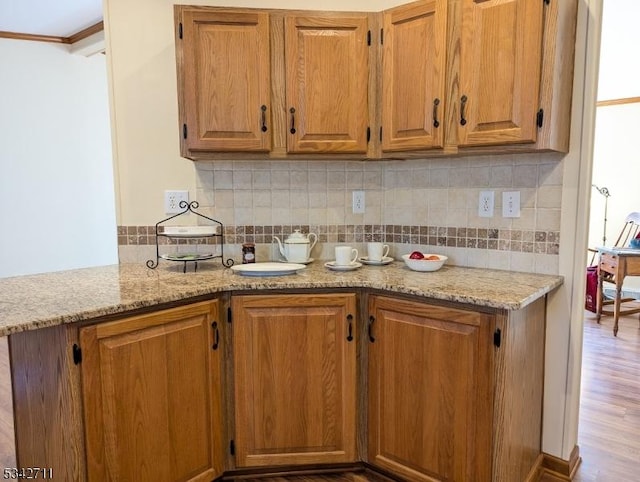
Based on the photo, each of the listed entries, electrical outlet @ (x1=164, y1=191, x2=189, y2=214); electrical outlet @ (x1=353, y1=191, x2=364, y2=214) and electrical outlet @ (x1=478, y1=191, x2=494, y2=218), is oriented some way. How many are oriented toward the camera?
3

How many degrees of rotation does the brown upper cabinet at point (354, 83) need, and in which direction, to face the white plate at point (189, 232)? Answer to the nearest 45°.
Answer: approximately 90° to its right

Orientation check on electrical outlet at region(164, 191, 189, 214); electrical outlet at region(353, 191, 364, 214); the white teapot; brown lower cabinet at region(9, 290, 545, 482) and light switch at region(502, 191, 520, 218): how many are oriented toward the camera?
4

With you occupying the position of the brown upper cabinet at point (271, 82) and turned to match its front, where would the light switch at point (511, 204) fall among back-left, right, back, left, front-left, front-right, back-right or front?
left

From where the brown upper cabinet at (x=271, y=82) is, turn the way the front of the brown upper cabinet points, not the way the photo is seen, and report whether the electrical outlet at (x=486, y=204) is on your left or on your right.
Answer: on your left

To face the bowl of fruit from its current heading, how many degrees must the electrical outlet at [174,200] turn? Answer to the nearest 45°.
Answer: approximately 45° to its left

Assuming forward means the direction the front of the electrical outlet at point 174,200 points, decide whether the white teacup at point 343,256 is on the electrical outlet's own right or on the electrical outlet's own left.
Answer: on the electrical outlet's own left

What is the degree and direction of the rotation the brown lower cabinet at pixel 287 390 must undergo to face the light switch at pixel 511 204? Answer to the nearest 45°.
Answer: approximately 90° to its left

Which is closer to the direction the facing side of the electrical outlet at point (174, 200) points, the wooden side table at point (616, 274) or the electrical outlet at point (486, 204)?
the electrical outlet

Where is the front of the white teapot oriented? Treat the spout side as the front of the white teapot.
to the viewer's left
